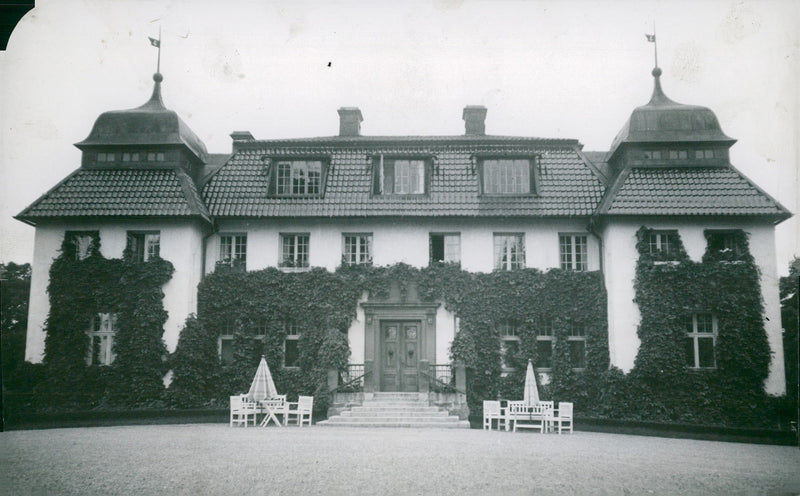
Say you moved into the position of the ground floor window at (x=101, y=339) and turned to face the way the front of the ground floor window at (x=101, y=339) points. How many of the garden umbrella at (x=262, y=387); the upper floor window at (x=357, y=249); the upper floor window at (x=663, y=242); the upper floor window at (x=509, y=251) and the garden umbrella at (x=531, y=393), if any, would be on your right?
0

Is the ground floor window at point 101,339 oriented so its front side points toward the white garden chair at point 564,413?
no

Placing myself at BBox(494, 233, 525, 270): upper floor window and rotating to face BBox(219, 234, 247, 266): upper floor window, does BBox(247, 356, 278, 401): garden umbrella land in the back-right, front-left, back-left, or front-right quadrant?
front-left

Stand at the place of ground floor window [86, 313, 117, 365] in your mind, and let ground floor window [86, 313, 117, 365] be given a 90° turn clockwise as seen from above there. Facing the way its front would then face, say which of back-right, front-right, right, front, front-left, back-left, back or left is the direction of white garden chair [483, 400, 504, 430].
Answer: back-left

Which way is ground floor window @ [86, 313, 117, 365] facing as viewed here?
toward the camera

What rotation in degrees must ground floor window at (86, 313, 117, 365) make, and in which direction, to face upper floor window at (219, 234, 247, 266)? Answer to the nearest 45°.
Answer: approximately 90° to its left

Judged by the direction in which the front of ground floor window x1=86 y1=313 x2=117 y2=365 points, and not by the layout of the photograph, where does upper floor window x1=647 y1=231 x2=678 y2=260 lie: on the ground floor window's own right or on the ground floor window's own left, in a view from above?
on the ground floor window's own left

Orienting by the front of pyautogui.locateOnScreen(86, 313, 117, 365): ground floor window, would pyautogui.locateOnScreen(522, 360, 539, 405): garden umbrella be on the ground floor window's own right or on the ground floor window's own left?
on the ground floor window's own left

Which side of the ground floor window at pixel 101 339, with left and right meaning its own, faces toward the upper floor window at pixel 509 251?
left

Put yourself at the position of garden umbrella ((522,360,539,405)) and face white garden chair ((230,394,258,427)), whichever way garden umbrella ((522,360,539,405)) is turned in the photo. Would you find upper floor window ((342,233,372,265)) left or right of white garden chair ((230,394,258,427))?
right

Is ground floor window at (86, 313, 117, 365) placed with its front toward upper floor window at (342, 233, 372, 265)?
no

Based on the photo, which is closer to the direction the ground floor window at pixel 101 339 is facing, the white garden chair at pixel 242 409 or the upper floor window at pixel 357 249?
the white garden chair

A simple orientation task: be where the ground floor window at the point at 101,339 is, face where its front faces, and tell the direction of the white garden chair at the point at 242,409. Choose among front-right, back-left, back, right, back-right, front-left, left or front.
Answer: front-left

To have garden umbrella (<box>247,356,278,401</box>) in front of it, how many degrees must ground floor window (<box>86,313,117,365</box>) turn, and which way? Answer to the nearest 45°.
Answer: approximately 45° to its left

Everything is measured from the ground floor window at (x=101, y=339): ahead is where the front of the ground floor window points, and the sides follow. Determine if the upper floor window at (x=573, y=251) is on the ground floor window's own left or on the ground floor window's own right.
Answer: on the ground floor window's own left
